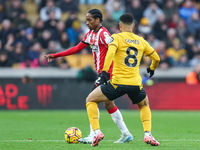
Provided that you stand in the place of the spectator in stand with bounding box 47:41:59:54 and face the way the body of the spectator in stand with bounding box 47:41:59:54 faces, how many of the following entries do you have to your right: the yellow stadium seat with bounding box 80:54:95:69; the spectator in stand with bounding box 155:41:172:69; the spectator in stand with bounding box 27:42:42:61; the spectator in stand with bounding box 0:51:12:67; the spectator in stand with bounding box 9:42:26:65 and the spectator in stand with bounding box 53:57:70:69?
3

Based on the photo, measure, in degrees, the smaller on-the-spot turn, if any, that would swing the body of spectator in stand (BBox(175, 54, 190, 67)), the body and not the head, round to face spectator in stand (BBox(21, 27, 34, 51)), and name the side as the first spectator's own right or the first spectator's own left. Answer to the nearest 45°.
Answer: approximately 90° to the first spectator's own right

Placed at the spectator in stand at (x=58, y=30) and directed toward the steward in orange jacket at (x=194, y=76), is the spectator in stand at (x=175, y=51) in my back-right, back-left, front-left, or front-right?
front-left

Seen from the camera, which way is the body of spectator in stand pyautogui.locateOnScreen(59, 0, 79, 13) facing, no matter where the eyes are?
toward the camera

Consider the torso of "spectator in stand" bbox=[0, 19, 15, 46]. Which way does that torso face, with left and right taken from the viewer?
facing the viewer

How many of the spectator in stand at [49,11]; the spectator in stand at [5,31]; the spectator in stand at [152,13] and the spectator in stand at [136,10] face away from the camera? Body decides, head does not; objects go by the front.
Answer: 0

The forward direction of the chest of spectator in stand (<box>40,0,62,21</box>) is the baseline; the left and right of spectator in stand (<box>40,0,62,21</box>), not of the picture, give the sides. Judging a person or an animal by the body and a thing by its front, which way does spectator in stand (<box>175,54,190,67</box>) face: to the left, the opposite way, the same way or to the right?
the same way

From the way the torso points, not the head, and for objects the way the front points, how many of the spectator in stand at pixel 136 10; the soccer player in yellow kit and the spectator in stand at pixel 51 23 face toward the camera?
2

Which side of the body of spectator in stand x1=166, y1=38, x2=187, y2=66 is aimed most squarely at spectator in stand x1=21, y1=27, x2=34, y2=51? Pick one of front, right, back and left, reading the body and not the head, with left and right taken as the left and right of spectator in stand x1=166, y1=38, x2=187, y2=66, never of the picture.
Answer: right

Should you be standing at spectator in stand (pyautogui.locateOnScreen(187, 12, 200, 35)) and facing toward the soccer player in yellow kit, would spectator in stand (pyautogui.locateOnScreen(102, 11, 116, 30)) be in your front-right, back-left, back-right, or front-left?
front-right

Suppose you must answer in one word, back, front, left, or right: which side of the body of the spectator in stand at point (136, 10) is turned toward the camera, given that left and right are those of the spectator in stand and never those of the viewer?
front

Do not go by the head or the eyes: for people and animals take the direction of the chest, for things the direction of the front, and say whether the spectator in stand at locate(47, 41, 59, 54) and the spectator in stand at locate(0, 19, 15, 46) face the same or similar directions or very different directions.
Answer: same or similar directions

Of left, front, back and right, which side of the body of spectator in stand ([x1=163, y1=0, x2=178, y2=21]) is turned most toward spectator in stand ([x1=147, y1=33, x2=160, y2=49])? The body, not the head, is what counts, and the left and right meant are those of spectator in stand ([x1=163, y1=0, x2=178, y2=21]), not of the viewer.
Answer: front

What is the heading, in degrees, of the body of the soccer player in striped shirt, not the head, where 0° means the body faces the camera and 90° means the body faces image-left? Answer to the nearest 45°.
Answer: approximately 45°

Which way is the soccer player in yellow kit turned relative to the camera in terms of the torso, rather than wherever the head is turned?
away from the camera
